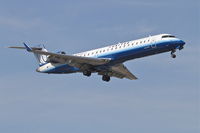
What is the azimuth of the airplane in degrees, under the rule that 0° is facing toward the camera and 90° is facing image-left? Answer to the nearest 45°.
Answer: approximately 315°
